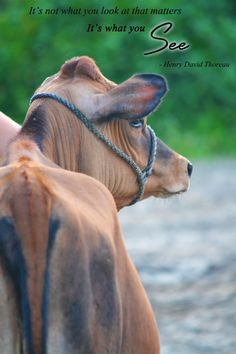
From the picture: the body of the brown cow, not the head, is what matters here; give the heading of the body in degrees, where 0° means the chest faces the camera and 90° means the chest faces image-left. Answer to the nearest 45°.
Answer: approximately 180°
